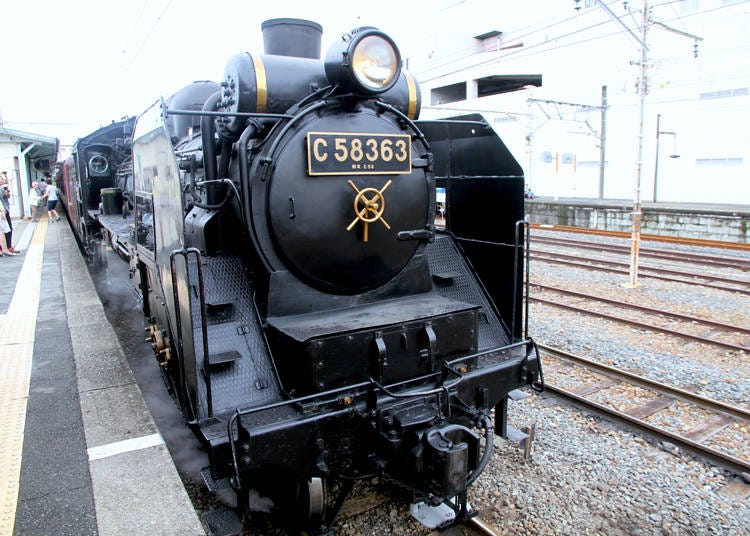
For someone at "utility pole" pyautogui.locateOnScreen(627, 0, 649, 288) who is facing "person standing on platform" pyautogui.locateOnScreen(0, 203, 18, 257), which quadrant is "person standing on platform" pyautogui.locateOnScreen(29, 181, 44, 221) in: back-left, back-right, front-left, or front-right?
front-right

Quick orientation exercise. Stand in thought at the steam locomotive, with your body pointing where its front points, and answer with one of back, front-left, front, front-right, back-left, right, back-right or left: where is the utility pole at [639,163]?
left

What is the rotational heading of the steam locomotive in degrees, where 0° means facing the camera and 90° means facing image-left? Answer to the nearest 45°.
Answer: approximately 315°

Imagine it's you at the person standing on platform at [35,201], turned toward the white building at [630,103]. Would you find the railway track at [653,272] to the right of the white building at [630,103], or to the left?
right

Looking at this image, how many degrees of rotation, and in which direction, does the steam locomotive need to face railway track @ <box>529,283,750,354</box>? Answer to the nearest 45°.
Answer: approximately 90° to its left

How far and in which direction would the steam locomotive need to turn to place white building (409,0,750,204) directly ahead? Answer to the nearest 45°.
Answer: approximately 90° to its left

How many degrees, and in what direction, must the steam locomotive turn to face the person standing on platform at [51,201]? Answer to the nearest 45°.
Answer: approximately 180°

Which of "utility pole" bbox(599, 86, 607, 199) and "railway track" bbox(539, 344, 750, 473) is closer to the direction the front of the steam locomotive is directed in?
the railway track

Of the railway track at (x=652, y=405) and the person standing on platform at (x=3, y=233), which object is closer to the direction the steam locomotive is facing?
the railway track

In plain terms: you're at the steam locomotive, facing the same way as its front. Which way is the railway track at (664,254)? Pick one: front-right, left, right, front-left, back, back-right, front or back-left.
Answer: left

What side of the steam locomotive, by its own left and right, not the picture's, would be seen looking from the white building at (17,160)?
back
